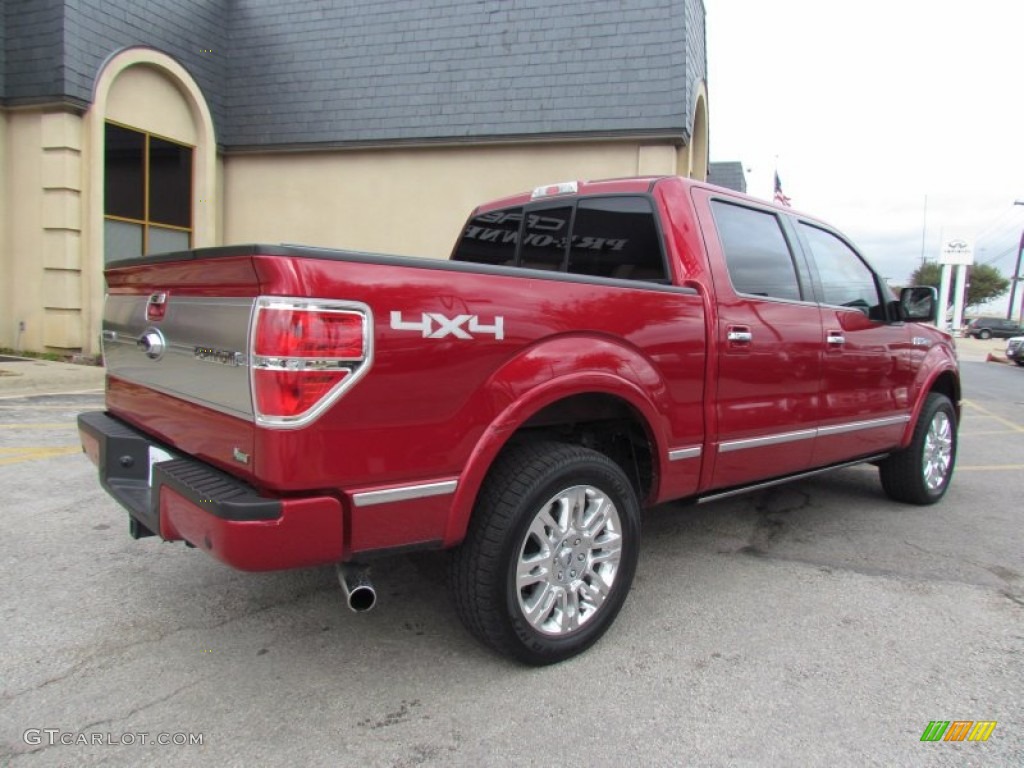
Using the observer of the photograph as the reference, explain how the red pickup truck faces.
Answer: facing away from the viewer and to the right of the viewer

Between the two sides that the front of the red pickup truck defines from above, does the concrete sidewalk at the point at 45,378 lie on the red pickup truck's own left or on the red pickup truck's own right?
on the red pickup truck's own left

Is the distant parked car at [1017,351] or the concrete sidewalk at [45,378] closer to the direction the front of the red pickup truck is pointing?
the distant parked car

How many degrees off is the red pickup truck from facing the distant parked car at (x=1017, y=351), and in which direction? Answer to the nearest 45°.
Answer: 0° — it already faces it
